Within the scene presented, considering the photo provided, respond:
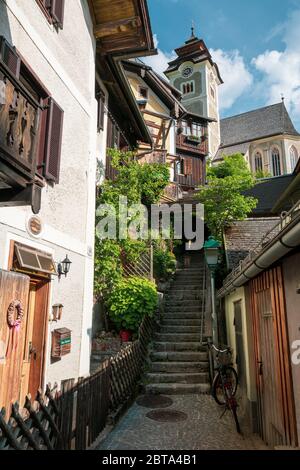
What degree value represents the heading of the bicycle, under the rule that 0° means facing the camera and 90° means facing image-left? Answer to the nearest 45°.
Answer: approximately 135°

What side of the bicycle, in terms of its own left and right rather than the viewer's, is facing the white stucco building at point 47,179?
left

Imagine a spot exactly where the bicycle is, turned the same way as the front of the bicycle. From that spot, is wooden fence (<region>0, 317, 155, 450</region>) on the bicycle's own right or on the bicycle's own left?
on the bicycle's own left

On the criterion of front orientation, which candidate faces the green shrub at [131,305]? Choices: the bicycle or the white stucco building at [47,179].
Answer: the bicycle

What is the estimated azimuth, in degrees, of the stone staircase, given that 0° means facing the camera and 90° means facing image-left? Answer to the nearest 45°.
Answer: approximately 0°

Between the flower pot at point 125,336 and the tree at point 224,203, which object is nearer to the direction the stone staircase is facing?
the flower pot
